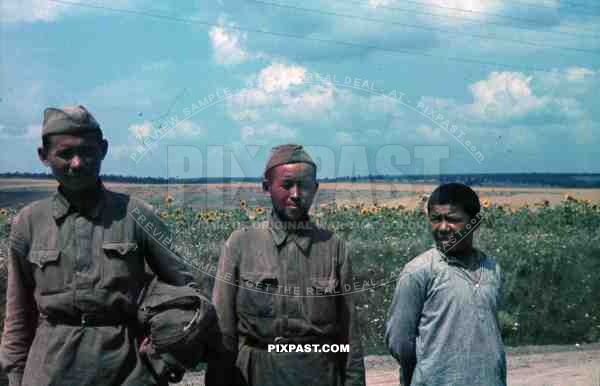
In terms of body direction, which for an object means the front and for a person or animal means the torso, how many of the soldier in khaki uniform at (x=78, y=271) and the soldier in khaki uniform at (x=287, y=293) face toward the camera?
2

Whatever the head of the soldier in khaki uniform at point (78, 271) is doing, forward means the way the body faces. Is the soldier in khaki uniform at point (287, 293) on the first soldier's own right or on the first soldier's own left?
on the first soldier's own left

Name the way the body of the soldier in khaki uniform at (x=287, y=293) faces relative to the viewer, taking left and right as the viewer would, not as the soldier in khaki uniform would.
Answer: facing the viewer

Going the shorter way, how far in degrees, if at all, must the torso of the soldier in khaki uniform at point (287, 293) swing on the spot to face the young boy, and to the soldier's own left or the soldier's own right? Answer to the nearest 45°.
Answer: approximately 90° to the soldier's own left

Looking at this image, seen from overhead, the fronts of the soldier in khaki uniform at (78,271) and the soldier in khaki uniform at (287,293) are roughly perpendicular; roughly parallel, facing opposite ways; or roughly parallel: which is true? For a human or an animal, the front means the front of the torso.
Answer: roughly parallel

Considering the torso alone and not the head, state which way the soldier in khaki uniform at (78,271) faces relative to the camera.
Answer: toward the camera

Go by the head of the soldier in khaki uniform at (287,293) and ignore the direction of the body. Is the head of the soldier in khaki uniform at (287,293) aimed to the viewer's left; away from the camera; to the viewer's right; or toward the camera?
toward the camera

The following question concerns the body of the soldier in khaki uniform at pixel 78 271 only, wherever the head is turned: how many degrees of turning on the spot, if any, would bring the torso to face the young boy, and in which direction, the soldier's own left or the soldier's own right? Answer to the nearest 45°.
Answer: approximately 90° to the soldier's own left

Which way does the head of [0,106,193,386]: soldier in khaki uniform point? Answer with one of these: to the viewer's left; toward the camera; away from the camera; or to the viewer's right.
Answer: toward the camera
